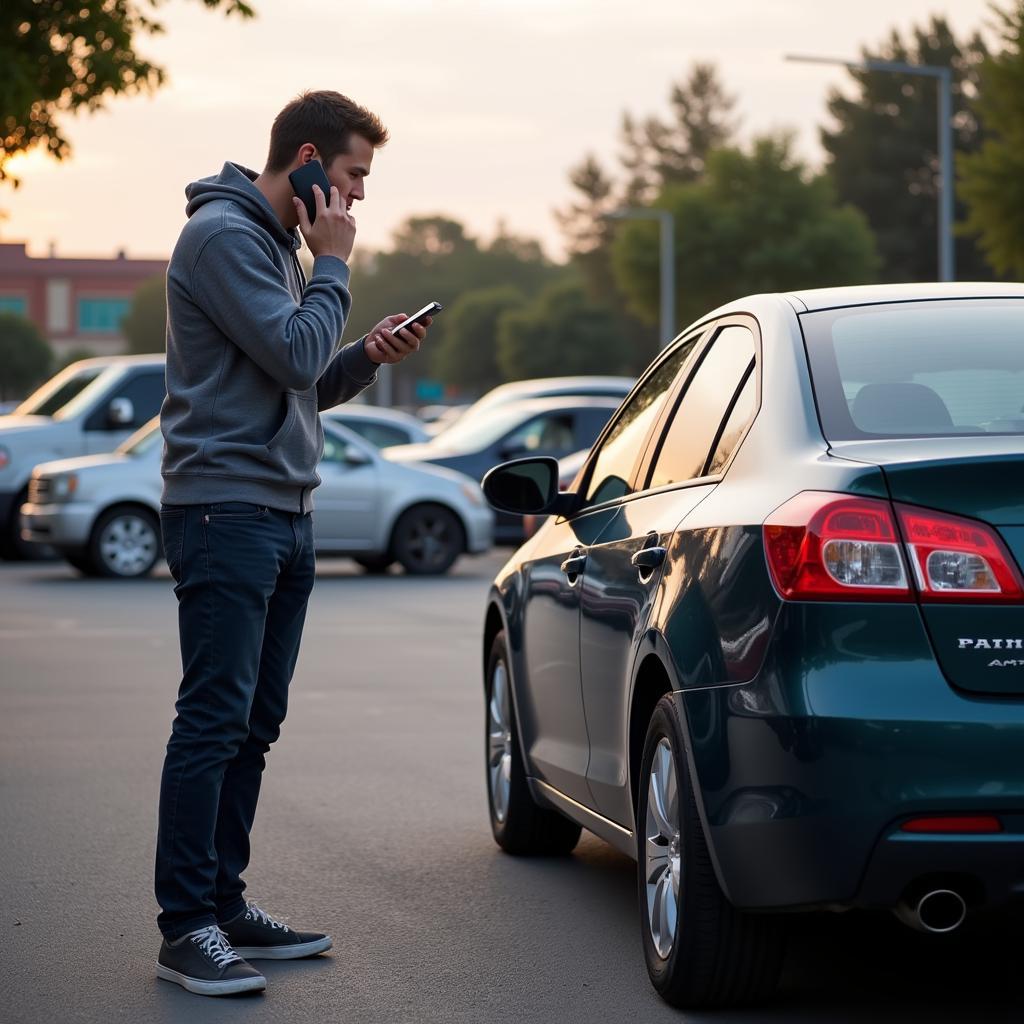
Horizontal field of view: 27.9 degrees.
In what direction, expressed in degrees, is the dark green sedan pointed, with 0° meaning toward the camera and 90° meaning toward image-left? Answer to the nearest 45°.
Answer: approximately 135°

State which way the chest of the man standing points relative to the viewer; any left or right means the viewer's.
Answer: facing to the right of the viewer

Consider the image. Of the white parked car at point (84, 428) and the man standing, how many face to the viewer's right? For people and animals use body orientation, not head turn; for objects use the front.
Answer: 1

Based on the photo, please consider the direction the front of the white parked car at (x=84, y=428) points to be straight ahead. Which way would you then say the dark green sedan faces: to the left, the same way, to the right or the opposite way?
to the right

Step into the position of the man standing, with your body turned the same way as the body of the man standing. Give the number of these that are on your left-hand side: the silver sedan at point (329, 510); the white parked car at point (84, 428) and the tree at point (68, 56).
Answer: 3

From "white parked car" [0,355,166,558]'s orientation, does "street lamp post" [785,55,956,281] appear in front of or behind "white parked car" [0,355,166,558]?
behind

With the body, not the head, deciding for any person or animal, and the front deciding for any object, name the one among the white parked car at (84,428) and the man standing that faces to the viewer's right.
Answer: the man standing

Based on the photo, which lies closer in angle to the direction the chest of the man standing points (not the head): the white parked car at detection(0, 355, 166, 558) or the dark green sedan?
the dark green sedan

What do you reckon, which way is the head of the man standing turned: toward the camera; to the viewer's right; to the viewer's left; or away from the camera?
to the viewer's right
